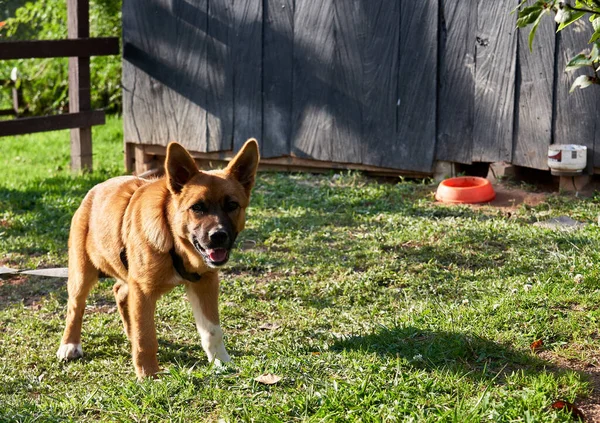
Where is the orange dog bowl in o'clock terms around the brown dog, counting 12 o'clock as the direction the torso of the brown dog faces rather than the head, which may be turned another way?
The orange dog bowl is roughly at 9 o'clock from the brown dog.

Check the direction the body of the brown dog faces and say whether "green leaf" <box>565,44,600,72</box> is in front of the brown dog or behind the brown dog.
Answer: in front

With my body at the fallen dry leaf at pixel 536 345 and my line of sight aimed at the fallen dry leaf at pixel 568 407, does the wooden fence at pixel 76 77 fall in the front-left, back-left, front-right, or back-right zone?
back-right

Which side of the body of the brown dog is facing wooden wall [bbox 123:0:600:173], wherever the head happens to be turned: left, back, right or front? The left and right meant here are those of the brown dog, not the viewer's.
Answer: left

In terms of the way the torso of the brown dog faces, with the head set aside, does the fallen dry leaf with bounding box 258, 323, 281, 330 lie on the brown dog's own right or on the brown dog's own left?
on the brown dog's own left

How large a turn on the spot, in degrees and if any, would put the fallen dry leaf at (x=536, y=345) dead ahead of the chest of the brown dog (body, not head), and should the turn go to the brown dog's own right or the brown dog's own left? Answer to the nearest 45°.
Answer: approximately 45° to the brown dog's own left

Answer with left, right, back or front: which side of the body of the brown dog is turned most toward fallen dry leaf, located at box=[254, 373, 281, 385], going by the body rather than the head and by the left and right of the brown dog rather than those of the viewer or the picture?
front

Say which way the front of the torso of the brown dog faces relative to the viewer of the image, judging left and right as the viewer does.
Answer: facing the viewer and to the right of the viewer

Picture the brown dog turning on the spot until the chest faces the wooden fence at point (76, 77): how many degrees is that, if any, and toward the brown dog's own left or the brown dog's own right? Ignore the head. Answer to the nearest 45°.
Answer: approximately 135° to the brown dog's own left

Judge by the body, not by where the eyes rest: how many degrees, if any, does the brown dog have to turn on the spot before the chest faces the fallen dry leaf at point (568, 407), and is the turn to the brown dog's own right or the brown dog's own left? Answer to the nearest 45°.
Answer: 0° — it already faces it

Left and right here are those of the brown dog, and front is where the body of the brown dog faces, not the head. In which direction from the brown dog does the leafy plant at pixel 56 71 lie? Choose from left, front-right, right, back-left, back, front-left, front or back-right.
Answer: back-left
